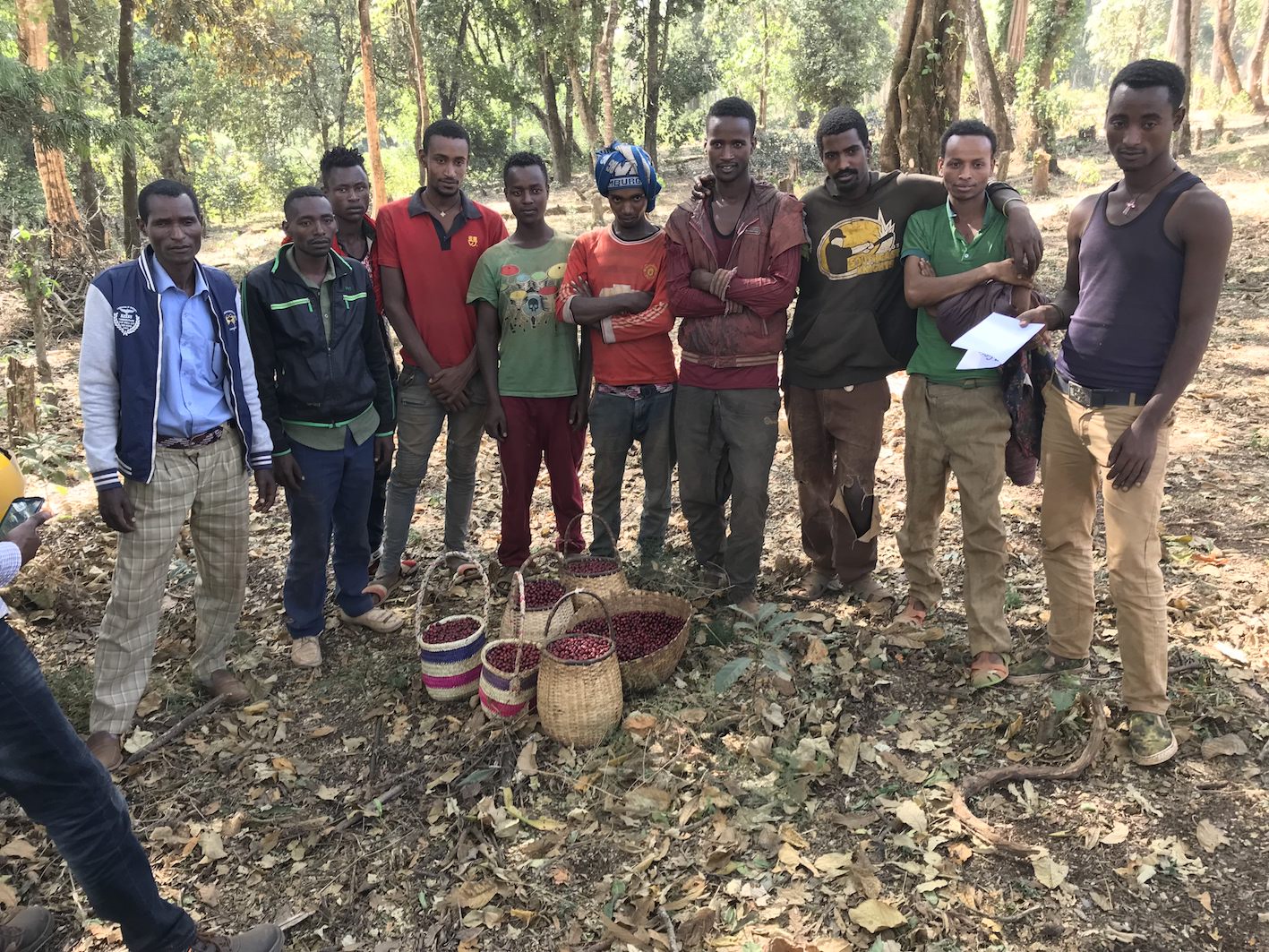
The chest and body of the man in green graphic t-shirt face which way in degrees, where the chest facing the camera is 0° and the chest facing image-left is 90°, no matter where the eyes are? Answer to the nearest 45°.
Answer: approximately 0°

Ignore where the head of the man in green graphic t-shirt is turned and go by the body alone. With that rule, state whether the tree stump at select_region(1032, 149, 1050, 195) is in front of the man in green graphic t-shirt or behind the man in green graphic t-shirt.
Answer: behind

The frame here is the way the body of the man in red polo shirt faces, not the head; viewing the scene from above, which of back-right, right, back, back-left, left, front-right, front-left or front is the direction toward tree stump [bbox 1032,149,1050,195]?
back-left

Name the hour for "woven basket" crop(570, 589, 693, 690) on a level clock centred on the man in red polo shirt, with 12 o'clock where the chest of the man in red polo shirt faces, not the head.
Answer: The woven basket is roughly at 11 o'clock from the man in red polo shirt.

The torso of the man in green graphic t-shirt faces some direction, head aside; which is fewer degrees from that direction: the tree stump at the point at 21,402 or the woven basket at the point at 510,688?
the woven basket

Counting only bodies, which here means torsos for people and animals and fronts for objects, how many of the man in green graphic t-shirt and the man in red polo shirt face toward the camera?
2

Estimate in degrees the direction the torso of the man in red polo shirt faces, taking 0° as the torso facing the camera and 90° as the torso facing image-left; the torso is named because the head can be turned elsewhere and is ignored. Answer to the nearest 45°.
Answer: approximately 0°

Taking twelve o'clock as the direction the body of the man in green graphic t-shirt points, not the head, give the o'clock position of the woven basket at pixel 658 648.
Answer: The woven basket is roughly at 11 o'clock from the man in green graphic t-shirt.

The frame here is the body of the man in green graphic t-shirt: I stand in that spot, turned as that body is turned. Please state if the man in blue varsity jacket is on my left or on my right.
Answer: on my right

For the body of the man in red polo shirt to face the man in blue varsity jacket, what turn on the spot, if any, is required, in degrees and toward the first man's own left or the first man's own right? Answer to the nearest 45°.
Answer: approximately 45° to the first man's own right
